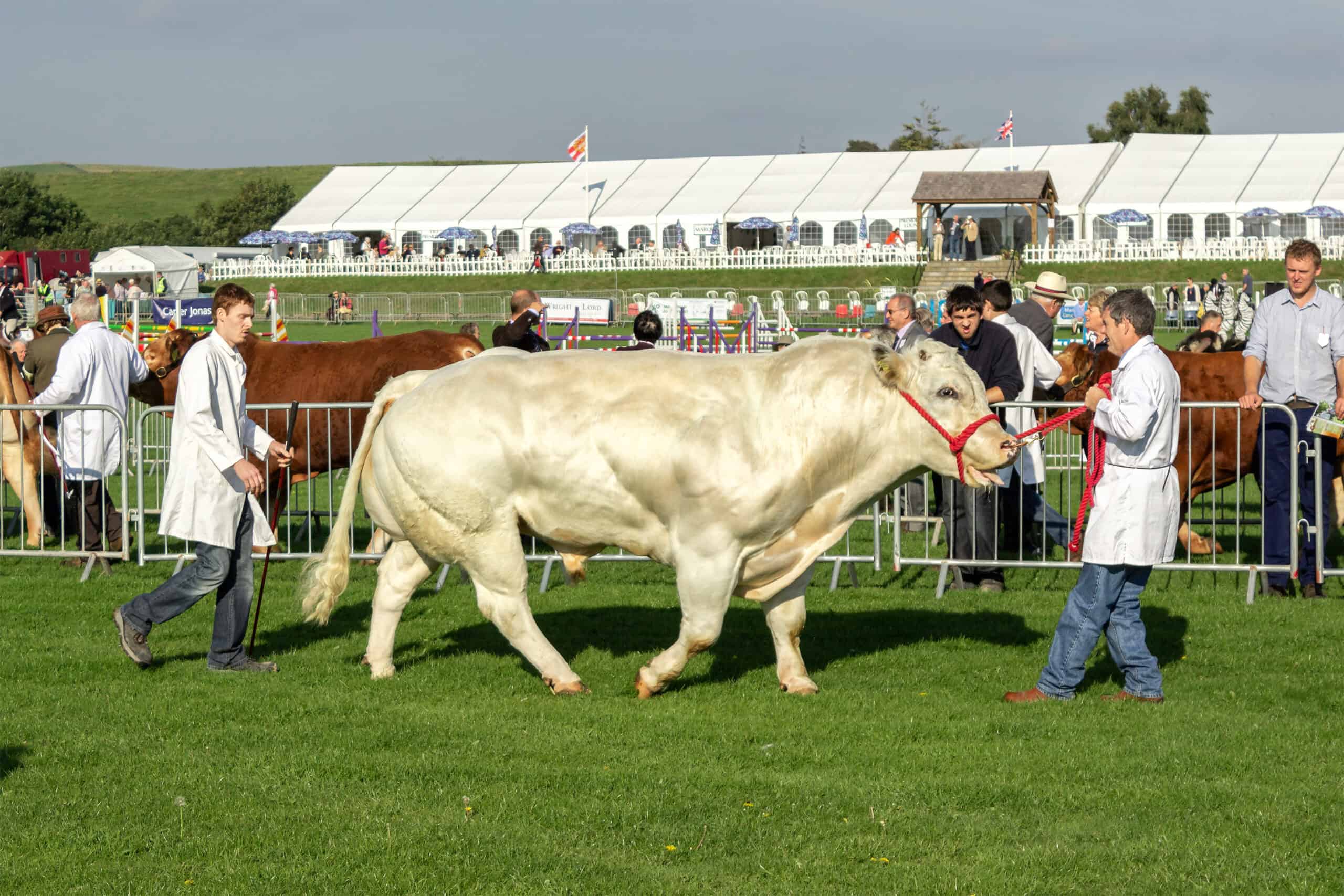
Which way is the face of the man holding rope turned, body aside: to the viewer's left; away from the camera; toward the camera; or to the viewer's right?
to the viewer's left

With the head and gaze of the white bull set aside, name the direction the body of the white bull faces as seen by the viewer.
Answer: to the viewer's right

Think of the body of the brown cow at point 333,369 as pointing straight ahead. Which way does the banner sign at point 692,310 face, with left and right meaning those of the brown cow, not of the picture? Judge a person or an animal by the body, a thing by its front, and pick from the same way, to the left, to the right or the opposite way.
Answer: to the left

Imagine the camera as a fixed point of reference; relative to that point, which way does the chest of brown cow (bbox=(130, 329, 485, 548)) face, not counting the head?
to the viewer's left

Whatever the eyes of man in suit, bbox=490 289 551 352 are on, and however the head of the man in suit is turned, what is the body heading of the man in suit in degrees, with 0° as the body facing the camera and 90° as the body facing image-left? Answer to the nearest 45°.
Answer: approximately 225°

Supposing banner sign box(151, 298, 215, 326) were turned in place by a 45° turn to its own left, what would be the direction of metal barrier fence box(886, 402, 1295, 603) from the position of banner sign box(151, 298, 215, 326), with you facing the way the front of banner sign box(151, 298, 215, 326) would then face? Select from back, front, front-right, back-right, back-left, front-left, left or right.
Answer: front-right

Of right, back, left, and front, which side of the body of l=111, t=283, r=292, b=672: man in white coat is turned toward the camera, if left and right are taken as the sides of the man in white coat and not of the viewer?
right

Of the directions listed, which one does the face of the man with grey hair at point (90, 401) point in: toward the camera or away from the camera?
away from the camera

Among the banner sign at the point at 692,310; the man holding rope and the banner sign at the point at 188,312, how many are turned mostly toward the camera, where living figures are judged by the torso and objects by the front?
2

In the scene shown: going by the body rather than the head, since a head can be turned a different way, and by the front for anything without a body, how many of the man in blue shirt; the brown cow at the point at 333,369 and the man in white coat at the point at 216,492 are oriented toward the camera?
1

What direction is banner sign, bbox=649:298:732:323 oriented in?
toward the camera

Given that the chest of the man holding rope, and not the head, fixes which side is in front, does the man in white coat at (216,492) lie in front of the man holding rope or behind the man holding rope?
in front

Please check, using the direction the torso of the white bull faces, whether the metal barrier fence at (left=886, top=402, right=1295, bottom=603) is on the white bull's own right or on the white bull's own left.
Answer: on the white bull's own left

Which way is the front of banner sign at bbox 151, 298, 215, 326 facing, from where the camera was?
facing the viewer

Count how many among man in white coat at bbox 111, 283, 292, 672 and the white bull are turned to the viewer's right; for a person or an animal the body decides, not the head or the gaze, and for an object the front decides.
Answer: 2

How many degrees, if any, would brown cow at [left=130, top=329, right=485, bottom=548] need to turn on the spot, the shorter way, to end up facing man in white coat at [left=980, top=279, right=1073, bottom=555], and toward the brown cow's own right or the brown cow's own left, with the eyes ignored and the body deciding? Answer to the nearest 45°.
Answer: approximately 135° to the brown cow's own left

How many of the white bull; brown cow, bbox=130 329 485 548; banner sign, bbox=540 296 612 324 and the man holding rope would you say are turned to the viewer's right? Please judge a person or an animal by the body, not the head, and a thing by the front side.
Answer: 1
